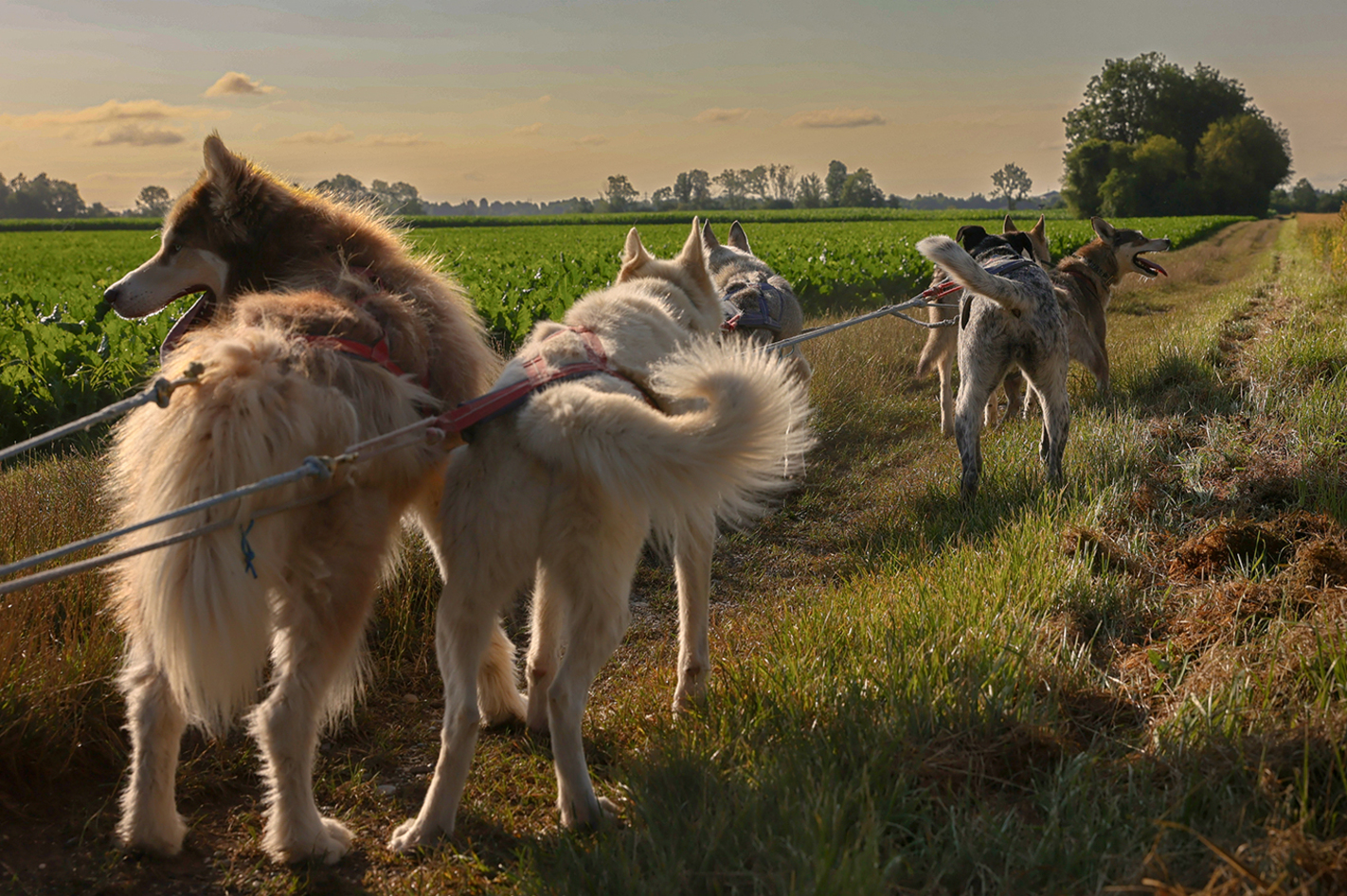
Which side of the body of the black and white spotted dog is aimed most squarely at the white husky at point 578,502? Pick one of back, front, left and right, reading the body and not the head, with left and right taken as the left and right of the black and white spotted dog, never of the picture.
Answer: back

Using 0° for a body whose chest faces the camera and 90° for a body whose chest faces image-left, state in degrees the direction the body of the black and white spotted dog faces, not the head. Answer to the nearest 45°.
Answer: approximately 180°

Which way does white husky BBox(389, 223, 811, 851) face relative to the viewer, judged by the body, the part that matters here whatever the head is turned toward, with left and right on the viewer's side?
facing away from the viewer and to the right of the viewer
